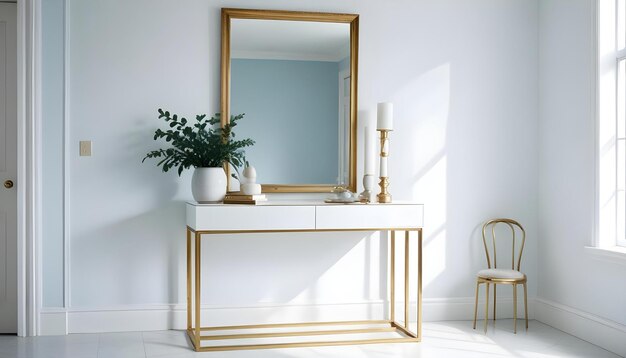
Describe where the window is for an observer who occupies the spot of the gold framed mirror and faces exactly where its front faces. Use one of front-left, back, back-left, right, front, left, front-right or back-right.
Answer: left

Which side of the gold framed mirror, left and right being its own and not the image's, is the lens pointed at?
front

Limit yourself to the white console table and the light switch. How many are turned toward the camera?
2

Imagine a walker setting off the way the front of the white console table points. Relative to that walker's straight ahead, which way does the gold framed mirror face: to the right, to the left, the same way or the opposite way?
the same way

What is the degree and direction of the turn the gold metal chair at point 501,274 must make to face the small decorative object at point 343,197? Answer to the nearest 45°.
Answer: approximately 45° to its right

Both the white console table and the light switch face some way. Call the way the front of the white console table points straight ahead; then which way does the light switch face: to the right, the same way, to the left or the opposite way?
the same way

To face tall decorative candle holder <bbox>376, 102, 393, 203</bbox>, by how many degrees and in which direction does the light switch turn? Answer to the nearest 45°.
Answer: approximately 90° to its left

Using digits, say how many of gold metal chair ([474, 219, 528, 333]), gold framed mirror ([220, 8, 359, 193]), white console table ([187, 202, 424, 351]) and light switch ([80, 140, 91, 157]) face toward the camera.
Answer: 4

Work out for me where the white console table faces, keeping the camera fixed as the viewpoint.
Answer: facing the viewer

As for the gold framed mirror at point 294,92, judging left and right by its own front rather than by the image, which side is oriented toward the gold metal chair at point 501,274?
left

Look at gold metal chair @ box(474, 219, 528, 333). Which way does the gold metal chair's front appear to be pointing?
toward the camera

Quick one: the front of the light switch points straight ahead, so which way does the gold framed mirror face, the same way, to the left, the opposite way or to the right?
the same way

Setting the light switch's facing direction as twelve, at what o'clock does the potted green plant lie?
The potted green plant is roughly at 10 o'clock from the light switch.

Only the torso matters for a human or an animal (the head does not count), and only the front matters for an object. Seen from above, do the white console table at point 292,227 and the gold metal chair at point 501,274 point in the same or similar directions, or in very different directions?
same or similar directions

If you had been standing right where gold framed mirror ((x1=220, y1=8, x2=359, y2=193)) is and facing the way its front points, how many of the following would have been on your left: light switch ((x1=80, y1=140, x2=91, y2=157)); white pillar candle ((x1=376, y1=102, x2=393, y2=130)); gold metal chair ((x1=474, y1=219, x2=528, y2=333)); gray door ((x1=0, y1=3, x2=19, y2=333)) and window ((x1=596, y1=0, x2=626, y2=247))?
3
